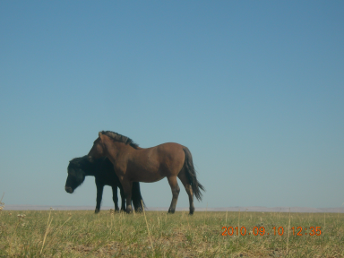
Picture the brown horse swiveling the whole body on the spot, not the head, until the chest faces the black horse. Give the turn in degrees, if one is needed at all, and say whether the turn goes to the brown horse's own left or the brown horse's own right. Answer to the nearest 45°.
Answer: approximately 45° to the brown horse's own right

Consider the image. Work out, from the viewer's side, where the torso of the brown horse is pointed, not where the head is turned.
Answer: to the viewer's left
